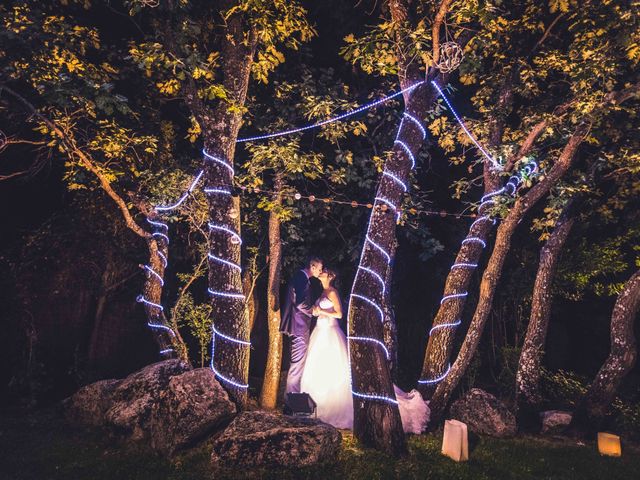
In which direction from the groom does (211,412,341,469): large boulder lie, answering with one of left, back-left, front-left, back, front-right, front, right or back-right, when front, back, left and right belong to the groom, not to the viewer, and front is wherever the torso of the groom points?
right

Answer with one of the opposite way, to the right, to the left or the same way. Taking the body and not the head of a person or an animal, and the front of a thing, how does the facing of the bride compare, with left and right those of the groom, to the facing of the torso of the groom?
the opposite way

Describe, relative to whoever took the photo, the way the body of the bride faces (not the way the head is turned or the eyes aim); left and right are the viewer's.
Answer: facing to the left of the viewer

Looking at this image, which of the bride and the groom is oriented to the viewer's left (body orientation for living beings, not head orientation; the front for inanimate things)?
the bride

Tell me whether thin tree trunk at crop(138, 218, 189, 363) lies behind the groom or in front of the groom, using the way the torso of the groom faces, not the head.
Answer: behind

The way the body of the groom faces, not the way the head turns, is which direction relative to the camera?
to the viewer's right

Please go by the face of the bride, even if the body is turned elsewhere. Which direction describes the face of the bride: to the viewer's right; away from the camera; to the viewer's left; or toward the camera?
to the viewer's left

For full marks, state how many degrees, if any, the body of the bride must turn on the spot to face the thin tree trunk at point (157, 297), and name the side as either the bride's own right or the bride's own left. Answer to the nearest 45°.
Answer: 0° — they already face it

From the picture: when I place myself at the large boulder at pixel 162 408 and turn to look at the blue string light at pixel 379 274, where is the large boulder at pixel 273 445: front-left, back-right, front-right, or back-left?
front-right

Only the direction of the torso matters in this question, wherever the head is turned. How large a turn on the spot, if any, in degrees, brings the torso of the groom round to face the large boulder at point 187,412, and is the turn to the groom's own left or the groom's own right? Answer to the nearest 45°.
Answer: approximately 135° to the groom's own right

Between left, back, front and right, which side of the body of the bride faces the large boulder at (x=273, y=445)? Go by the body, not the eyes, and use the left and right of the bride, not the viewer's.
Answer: left

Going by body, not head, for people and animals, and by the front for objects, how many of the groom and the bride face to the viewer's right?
1

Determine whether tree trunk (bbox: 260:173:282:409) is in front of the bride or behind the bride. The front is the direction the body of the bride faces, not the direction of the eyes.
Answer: in front

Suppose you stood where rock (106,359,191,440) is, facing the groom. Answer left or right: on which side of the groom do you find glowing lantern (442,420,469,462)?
right

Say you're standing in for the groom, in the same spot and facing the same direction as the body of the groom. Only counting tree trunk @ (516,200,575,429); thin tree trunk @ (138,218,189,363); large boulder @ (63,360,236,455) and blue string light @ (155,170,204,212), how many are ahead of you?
1
